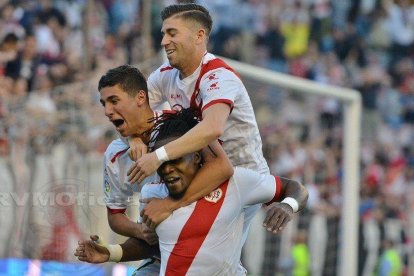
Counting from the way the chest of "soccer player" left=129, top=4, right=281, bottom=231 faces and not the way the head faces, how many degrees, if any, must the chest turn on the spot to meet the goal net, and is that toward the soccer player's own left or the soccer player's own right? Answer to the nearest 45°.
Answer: approximately 135° to the soccer player's own right

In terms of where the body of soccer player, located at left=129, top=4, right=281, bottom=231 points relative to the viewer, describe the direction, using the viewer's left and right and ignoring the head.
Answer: facing the viewer and to the left of the viewer

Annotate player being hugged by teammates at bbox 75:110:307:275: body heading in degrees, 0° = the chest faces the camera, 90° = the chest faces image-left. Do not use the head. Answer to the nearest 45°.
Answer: approximately 45°

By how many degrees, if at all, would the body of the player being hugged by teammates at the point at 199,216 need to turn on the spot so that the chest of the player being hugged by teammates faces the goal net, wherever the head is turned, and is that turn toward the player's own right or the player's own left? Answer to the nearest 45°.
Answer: approximately 135° to the player's own right

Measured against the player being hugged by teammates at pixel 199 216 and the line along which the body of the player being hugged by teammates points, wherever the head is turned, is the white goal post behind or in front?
behind

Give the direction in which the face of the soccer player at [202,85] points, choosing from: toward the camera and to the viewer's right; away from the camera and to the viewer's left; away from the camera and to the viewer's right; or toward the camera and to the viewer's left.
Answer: toward the camera and to the viewer's left
